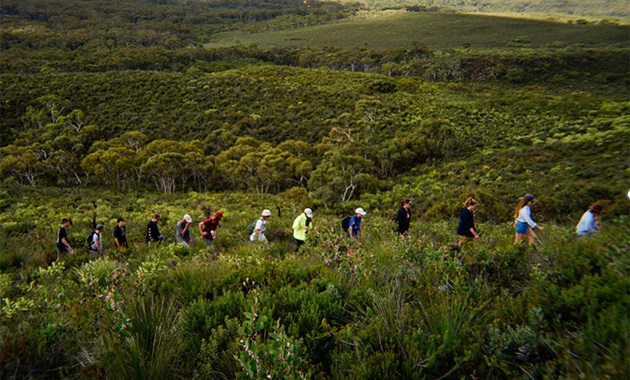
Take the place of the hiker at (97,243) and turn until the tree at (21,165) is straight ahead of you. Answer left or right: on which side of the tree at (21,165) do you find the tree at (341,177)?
right

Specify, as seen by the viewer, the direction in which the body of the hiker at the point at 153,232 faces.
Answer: to the viewer's right

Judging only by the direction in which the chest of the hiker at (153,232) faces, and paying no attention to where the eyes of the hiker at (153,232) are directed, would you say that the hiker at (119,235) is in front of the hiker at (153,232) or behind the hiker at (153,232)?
behind

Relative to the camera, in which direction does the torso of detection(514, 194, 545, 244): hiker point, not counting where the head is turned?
to the viewer's right

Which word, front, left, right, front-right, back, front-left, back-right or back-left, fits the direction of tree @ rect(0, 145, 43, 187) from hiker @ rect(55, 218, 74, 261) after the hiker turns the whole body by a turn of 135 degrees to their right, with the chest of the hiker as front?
back-right

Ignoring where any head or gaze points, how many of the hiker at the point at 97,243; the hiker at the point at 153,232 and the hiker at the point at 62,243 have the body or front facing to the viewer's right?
3

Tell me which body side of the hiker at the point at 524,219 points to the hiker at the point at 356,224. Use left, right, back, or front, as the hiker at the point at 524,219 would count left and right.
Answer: back

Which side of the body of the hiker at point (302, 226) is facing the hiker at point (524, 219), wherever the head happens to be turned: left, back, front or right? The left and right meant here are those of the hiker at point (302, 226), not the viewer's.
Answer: front

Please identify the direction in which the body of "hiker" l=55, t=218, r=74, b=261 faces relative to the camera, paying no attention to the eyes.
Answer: to the viewer's right

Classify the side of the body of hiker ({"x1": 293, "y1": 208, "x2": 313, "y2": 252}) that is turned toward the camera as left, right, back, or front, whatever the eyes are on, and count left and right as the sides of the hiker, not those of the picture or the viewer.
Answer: right

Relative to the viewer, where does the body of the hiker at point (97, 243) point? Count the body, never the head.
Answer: to the viewer's right

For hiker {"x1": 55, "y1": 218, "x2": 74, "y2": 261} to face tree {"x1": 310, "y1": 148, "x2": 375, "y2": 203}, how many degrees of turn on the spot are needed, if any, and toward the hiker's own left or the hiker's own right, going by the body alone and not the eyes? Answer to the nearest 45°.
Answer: approximately 45° to the hiker's own left

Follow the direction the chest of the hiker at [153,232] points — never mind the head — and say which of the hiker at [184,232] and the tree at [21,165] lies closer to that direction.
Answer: the hiker
